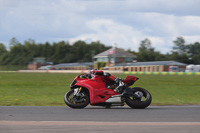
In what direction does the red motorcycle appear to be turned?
to the viewer's left
